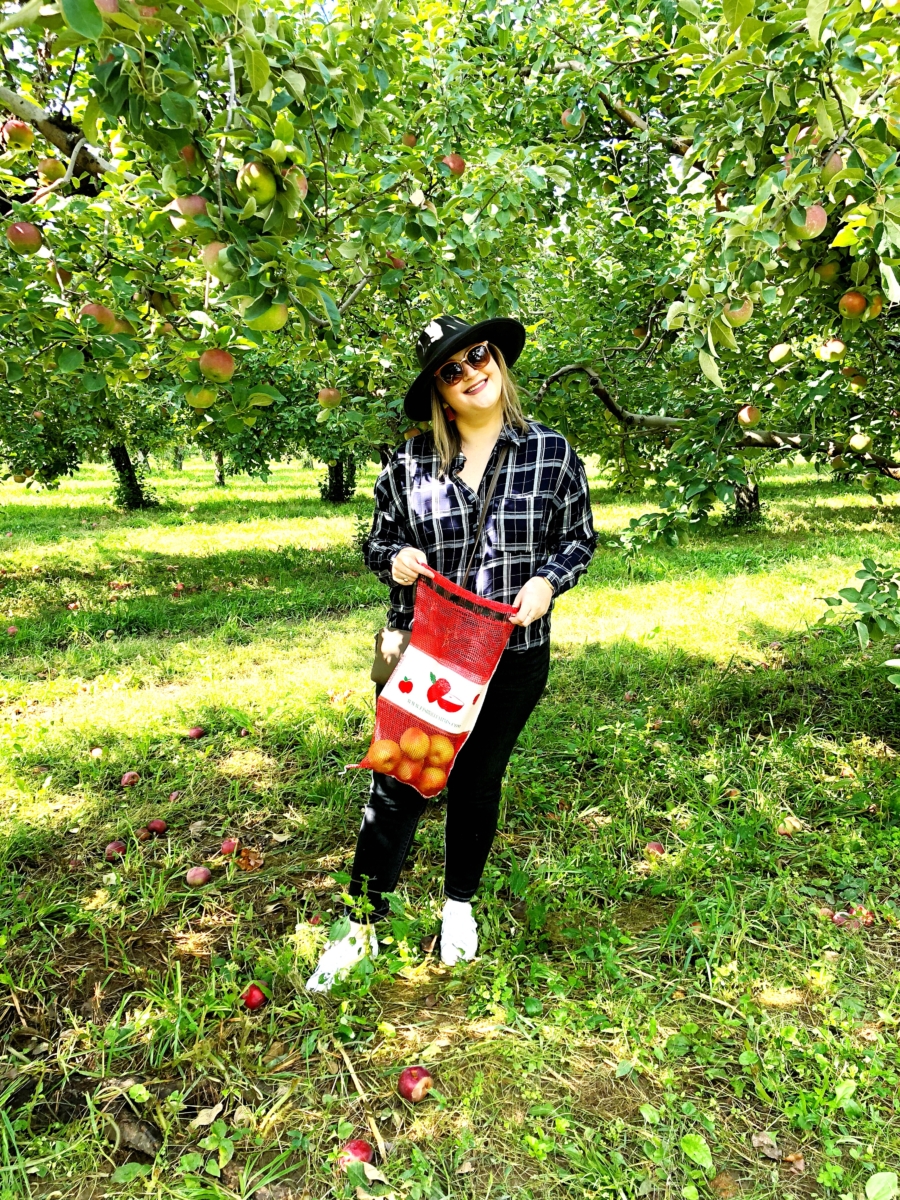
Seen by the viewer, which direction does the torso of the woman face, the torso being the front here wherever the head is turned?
toward the camera

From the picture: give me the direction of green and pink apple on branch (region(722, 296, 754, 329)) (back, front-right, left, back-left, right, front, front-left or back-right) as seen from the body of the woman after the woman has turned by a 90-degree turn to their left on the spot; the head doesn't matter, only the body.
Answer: front

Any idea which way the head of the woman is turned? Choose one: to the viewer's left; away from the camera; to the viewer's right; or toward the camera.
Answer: toward the camera

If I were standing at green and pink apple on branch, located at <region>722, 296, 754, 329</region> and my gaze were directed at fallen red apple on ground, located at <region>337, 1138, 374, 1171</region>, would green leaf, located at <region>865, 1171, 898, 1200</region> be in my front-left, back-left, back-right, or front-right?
front-left
